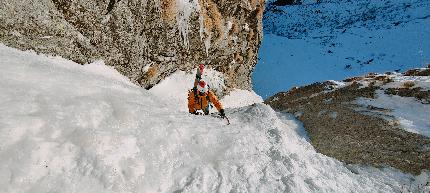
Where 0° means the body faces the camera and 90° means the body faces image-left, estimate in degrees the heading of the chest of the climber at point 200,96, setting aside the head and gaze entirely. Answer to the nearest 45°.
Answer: approximately 0°
